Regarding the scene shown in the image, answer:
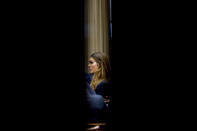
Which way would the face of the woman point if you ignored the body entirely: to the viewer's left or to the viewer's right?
to the viewer's left

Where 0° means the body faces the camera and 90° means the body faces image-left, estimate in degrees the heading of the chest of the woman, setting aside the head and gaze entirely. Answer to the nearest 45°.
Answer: approximately 90°
